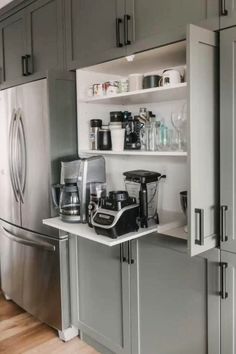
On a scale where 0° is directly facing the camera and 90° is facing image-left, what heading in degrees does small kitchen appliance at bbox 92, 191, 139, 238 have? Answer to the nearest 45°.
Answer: approximately 45°

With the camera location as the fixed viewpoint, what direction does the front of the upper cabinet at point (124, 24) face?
facing the viewer and to the left of the viewer

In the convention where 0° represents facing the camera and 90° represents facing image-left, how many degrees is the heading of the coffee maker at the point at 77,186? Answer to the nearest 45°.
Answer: approximately 45°

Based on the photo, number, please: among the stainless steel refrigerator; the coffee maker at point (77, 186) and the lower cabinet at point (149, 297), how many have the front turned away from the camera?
0

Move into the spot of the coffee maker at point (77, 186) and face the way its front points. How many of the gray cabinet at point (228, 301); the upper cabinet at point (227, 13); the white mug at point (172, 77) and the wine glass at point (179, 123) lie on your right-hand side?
0

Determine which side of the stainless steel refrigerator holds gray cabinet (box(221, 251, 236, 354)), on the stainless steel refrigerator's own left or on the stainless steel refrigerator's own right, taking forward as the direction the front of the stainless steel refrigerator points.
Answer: on the stainless steel refrigerator's own left

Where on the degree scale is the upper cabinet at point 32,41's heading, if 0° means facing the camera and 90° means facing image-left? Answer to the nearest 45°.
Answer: approximately 45°

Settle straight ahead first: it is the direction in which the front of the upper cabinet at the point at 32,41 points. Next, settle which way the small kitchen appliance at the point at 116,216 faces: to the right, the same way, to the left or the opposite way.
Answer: the same way

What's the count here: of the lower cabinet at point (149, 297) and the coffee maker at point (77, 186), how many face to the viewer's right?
0

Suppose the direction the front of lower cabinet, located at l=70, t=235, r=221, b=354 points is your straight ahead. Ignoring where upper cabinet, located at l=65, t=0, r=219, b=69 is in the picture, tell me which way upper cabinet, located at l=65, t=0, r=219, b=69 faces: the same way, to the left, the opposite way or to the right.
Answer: the same way

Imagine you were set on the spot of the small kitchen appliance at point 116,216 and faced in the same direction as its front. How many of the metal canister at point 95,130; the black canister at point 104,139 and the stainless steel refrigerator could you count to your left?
0

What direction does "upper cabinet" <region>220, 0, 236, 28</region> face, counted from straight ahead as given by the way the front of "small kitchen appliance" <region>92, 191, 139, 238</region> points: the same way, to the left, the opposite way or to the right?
the same way
